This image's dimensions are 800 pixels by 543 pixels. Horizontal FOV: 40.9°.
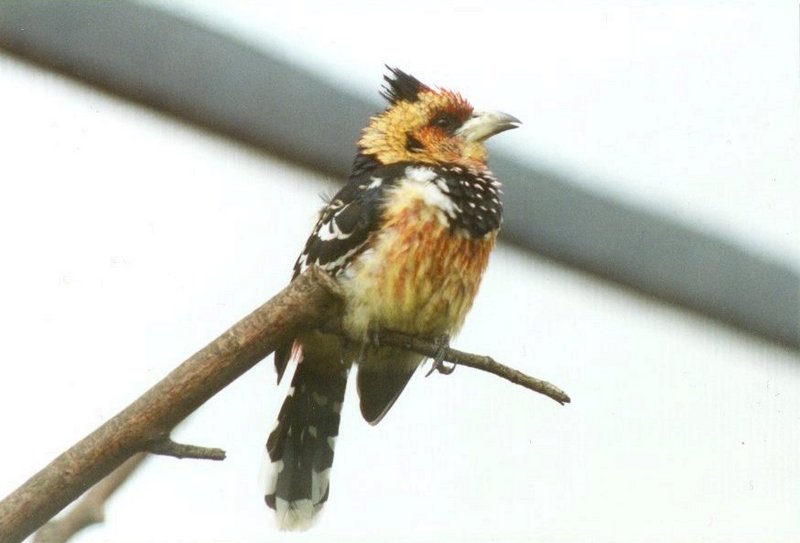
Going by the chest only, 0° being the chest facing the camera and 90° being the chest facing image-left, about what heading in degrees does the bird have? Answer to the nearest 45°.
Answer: approximately 315°
